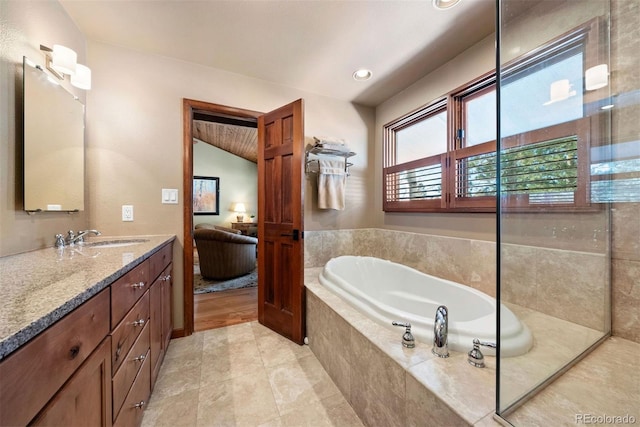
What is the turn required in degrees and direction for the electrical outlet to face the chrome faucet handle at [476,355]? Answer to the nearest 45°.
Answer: approximately 45° to its left

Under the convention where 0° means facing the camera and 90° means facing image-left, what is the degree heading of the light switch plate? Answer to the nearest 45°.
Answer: approximately 0°

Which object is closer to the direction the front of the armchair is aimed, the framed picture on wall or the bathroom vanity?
the framed picture on wall

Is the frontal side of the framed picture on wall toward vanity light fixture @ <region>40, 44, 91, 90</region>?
yes

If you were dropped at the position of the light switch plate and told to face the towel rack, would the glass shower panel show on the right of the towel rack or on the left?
right

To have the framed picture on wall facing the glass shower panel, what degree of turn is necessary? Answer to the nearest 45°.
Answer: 0° — it already faces it

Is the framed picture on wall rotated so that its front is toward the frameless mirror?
yes
